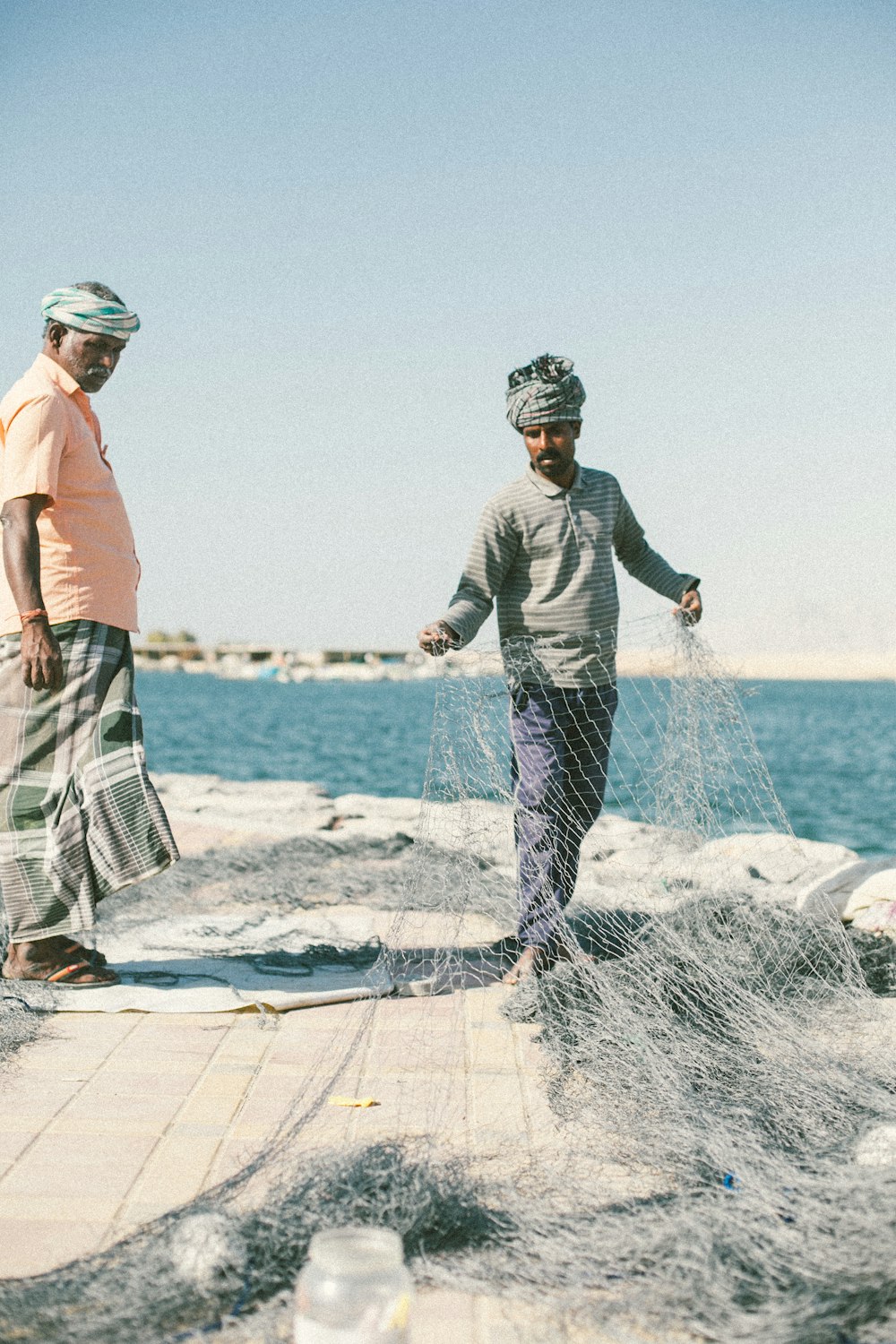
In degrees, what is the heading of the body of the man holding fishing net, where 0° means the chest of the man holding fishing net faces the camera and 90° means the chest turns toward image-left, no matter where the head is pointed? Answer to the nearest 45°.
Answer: approximately 0°

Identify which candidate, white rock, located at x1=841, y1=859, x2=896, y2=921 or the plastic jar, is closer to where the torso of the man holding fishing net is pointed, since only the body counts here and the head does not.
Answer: the plastic jar

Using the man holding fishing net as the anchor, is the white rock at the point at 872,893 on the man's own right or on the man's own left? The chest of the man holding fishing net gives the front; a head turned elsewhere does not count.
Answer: on the man's own left

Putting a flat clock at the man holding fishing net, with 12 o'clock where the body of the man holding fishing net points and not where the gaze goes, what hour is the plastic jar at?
The plastic jar is roughly at 12 o'clock from the man holding fishing net.

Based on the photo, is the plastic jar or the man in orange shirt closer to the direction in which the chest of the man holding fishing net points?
the plastic jar

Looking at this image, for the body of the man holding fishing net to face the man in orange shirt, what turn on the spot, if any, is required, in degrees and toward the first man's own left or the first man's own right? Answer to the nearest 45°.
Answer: approximately 90° to the first man's own right
